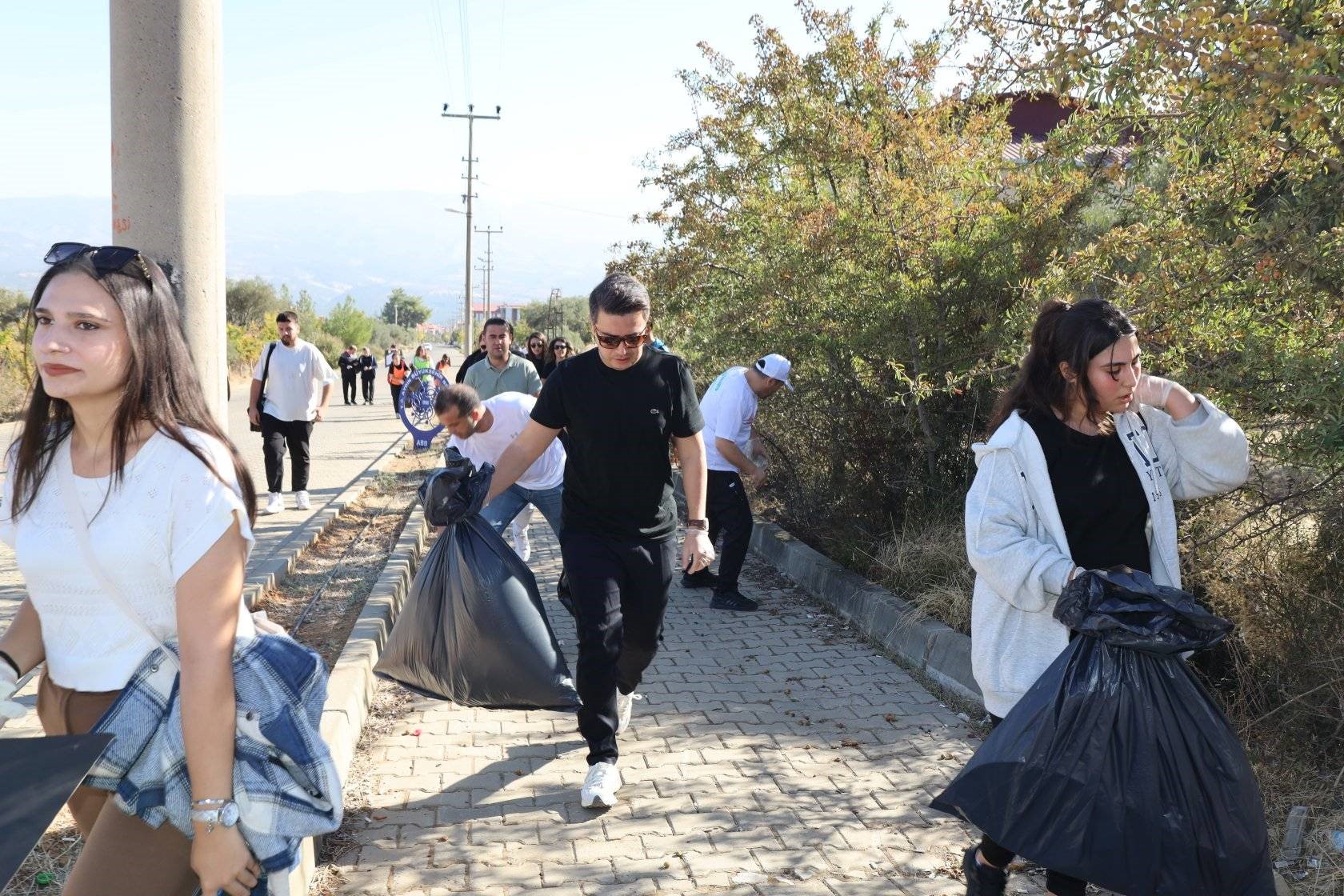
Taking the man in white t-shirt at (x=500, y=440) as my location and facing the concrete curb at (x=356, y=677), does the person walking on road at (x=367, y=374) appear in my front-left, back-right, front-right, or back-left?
back-right

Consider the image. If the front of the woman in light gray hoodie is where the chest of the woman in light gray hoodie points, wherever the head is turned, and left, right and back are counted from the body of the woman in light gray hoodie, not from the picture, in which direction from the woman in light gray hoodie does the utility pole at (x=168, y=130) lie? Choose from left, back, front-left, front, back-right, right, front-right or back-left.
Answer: back-right

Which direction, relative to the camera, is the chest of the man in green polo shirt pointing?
toward the camera

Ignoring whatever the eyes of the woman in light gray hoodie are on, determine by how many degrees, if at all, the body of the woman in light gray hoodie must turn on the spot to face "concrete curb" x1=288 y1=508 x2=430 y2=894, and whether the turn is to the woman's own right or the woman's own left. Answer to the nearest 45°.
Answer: approximately 135° to the woman's own right

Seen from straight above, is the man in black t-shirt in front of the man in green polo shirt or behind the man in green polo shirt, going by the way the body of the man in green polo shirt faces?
in front

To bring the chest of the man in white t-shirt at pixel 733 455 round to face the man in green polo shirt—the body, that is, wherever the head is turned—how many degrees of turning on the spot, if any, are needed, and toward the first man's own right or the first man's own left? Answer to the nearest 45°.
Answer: approximately 135° to the first man's own left

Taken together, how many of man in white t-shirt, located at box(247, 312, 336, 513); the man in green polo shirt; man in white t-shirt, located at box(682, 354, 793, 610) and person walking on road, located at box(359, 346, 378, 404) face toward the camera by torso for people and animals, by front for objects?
3

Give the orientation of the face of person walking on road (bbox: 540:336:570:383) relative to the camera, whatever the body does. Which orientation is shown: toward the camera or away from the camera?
toward the camera

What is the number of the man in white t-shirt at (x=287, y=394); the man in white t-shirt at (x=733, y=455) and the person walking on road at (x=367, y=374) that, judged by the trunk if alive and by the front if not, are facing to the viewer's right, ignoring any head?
1

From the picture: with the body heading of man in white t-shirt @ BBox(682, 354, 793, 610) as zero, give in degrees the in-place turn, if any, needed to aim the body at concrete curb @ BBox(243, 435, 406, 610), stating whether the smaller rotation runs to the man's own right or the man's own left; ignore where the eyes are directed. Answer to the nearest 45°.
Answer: approximately 180°

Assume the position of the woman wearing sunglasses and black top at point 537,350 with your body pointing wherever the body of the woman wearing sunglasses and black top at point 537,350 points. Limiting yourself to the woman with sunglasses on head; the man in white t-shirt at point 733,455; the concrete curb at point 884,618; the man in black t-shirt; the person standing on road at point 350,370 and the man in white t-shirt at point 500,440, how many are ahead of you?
5

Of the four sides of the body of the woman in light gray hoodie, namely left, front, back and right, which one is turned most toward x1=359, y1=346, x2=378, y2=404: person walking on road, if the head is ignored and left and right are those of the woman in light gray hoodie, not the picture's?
back

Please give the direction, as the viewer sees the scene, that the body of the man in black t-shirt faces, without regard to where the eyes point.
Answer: toward the camera

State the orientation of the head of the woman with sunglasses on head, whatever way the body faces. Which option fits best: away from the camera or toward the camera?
toward the camera
